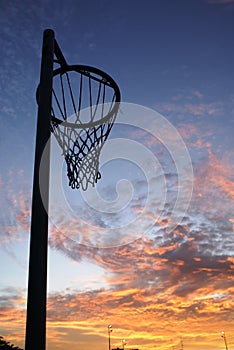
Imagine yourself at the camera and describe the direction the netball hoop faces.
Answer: facing away from the viewer and to the right of the viewer
